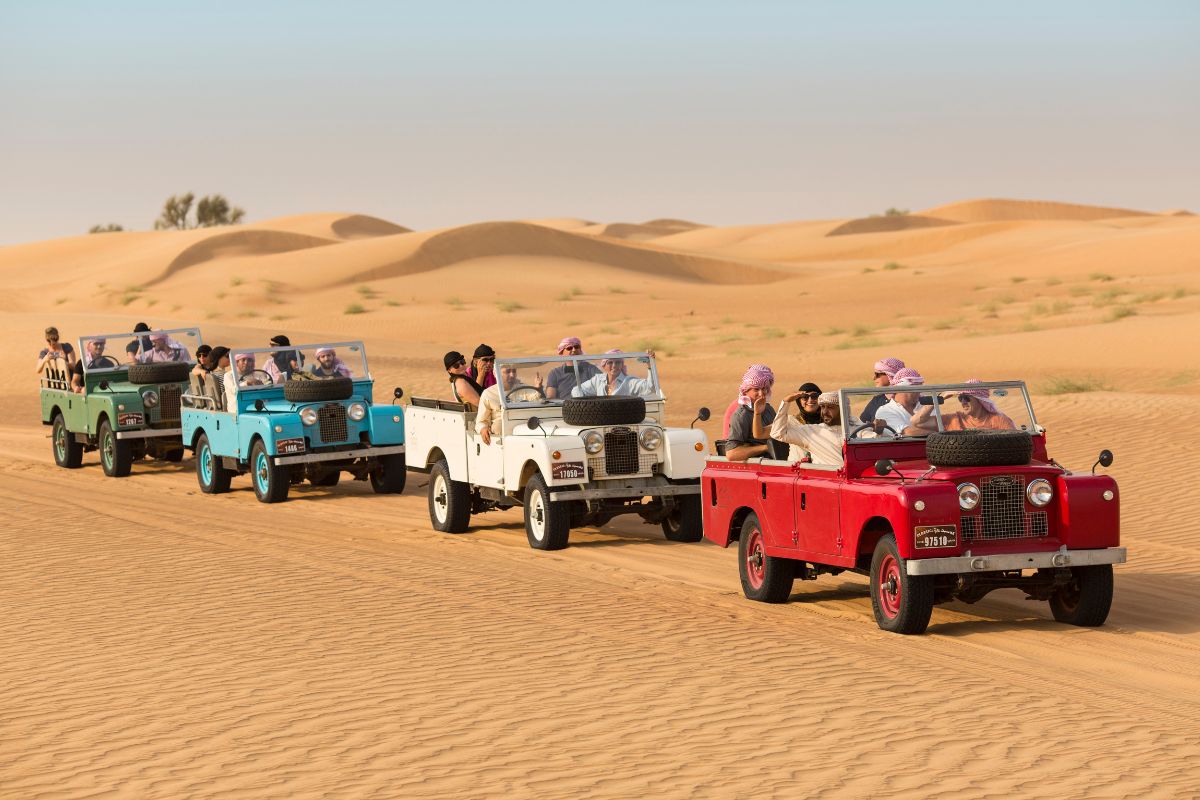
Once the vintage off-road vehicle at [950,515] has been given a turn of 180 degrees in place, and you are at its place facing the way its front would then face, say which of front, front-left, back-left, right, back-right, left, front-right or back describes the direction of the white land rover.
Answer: front

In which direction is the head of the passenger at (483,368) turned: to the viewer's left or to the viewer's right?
to the viewer's right

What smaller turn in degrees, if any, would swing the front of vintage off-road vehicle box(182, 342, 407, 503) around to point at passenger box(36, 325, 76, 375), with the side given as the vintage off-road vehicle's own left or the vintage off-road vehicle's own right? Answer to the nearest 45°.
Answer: approximately 180°

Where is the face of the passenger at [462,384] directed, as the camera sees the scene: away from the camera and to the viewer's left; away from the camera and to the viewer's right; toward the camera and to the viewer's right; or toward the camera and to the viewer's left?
toward the camera and to the viewer's right

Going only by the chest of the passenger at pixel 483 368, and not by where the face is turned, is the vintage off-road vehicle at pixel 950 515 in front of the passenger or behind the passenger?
in front

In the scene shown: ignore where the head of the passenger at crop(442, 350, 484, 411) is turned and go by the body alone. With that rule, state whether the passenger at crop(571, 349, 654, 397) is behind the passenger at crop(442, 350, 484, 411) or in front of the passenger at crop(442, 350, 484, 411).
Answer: in front

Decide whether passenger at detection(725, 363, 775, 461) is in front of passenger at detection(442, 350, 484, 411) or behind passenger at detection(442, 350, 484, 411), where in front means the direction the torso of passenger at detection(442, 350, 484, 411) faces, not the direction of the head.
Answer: in front

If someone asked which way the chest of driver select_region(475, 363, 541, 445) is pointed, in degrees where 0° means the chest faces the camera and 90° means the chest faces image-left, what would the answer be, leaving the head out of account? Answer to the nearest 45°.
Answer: approximately 315°

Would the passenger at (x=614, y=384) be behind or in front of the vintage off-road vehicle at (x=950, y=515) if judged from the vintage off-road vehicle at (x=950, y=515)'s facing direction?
behind

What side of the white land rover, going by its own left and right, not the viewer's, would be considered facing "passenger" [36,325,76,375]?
back

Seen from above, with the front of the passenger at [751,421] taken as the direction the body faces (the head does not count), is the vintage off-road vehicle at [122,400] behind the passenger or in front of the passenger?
behind

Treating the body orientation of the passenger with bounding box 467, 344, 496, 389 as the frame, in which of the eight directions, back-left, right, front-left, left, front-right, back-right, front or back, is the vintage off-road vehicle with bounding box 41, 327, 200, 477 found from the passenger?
back

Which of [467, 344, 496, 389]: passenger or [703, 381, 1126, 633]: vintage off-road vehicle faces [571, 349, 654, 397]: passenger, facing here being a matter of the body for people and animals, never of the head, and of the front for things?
[467, 344, 496, 389]: passenger

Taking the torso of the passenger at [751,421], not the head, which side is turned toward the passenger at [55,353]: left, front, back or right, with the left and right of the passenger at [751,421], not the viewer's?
back
